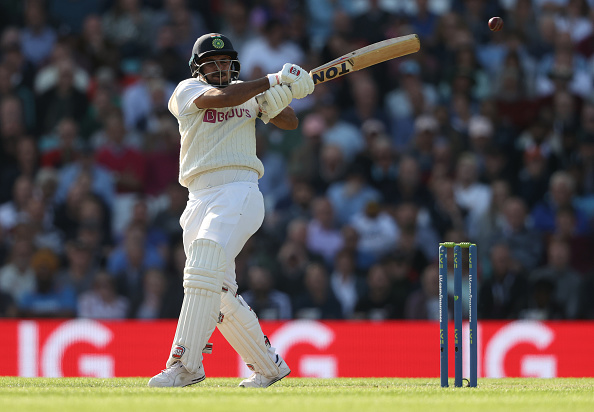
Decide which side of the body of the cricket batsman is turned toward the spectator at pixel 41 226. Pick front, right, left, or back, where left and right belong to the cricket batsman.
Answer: back

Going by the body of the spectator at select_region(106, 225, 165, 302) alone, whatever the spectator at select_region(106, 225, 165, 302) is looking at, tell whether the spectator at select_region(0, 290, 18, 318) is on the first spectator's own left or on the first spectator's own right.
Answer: on the first spectator's own right

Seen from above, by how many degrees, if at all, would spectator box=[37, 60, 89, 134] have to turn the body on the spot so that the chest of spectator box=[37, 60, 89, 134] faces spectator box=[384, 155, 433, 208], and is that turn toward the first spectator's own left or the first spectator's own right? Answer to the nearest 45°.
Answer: approximately 90° to the first spectator's own left

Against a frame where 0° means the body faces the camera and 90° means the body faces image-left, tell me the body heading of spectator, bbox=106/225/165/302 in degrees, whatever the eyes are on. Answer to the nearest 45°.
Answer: approximately 0°

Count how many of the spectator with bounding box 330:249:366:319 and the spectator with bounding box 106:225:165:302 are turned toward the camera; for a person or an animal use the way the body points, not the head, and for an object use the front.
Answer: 2

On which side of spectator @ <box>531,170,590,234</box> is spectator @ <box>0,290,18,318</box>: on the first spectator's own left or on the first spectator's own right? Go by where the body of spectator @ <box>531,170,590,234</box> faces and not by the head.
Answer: on the first spectator's own right

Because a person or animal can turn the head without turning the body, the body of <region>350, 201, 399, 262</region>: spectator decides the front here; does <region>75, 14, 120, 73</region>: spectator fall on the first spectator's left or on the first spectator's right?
on the first spectator's right

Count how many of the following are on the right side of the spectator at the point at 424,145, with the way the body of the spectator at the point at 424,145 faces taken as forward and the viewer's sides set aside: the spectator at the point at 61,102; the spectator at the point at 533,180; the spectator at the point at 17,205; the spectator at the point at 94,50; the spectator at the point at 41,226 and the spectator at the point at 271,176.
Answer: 5

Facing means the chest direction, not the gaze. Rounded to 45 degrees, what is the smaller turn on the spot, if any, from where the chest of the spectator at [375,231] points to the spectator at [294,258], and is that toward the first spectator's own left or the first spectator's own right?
approximately 90° to the first spectator's own right

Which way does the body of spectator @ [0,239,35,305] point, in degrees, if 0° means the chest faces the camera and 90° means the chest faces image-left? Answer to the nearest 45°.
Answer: approximately 0°

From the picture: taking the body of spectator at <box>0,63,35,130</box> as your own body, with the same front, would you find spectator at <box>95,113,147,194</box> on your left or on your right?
on your left

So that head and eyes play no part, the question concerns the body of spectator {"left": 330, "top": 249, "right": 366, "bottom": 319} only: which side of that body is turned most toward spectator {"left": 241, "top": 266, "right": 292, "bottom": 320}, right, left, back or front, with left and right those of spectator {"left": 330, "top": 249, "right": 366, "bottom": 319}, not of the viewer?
right
